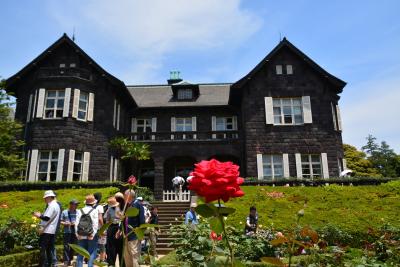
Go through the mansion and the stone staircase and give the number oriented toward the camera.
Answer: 2

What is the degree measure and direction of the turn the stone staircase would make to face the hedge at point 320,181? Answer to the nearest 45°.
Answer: approximately 90° to its left

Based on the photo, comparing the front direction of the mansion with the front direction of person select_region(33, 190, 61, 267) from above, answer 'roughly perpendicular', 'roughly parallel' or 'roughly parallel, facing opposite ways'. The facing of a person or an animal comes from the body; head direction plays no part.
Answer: roughly perpendicular

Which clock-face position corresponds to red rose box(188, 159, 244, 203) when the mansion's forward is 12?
The red rose is roughly at 12 o'clock from the mansion.

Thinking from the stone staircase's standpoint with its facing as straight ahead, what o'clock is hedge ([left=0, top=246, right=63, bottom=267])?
The hedge is roughly at 1 o'clock from the stone staircase.

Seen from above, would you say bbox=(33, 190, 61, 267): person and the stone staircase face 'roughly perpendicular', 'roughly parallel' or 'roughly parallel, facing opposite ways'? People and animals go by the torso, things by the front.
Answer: roughly perpendicular
